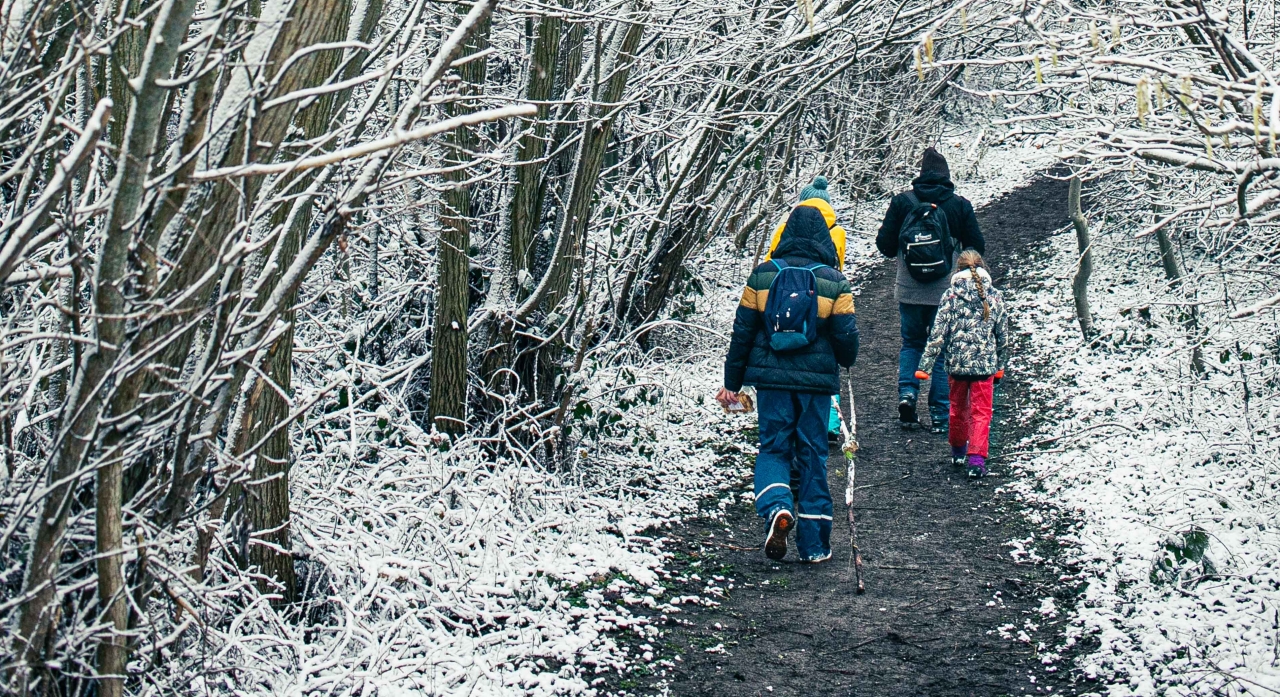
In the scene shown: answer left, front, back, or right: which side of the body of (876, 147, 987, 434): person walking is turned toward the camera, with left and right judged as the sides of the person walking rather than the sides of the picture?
back

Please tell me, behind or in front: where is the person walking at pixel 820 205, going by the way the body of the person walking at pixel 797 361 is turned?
in front

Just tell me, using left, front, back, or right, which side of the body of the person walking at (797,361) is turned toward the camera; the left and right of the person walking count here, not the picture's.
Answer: back

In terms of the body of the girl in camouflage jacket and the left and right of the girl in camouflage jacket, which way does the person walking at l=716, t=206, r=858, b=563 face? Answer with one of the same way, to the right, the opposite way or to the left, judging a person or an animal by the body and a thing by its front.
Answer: the same way

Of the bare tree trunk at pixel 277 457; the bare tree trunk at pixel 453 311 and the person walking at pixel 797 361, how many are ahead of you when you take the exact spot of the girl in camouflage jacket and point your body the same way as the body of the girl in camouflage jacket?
0

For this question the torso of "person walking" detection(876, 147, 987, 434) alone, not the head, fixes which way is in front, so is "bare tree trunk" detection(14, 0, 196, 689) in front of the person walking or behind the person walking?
behind

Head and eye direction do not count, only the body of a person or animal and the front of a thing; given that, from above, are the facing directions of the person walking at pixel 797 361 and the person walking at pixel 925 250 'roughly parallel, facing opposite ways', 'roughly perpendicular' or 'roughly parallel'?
roughly parallel

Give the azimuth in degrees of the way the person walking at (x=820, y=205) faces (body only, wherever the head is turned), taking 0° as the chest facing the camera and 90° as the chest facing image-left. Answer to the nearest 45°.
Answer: approximately 180°

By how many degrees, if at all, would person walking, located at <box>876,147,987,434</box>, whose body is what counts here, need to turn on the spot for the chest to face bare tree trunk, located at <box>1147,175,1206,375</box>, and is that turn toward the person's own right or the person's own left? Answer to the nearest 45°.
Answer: approximately 90° to the person's own right

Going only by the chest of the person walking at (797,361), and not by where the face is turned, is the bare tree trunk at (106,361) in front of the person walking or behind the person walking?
behind

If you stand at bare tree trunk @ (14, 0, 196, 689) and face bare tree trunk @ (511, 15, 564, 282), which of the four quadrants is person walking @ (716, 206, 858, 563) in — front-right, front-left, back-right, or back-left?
front-right

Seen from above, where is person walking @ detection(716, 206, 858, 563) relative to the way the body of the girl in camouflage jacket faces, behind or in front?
behind

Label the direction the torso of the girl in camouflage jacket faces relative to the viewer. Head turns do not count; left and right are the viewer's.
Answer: facing away from the viewer

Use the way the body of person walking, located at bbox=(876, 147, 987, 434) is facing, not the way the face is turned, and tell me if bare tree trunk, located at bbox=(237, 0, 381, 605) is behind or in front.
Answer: behind

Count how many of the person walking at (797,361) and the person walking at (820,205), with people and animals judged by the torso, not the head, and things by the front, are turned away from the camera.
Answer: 2

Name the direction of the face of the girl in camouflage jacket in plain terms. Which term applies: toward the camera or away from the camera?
away from the camera

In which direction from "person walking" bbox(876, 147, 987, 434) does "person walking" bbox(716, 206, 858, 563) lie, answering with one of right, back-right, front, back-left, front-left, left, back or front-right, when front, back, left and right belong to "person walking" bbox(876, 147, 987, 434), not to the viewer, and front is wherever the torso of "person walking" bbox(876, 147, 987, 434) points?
back

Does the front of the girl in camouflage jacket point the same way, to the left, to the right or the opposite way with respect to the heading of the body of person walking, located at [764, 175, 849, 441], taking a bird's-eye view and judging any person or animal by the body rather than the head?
the same way

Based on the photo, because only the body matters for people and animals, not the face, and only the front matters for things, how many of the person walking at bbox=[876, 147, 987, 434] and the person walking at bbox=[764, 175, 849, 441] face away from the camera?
2

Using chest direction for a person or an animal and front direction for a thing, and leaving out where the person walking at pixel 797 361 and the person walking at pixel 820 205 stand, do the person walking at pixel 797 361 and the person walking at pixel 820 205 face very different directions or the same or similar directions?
same or similar directions
